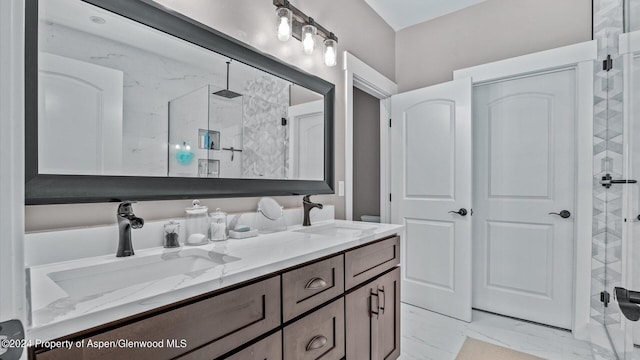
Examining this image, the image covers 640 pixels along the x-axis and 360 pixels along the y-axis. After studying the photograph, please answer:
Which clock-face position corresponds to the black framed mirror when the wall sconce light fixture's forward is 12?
The black framed mirror is roughly at 3 o'clock from the wall sconce light fixture.

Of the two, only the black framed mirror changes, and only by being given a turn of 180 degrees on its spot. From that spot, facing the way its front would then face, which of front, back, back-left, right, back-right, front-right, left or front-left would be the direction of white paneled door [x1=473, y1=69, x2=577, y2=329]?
back-right

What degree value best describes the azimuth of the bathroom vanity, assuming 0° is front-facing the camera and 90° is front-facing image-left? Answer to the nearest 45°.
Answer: approximately 315°

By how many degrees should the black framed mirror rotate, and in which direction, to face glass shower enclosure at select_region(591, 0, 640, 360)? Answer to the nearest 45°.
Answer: approximately 45° to its left

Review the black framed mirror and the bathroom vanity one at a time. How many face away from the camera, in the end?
0

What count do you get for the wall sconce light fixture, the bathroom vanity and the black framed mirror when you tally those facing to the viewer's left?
0

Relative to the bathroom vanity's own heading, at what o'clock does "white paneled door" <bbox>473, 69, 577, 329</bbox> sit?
The white paneled door is roughly at 10 o'clock from the bathroom vanity.

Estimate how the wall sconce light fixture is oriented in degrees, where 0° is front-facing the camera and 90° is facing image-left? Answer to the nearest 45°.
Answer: approximately 315°

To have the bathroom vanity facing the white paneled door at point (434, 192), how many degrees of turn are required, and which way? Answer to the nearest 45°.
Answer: approximately 90° to its left

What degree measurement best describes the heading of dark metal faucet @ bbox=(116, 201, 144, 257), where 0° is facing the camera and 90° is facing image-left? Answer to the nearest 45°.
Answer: approximately 315°
